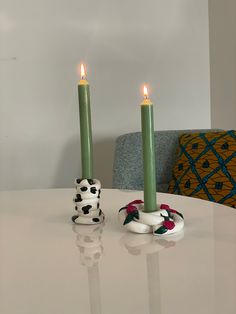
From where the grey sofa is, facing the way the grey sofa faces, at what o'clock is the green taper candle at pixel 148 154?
The green taper candle is roughly at 12 o'clock from the grey sofa.

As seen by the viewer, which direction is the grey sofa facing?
toward the camera

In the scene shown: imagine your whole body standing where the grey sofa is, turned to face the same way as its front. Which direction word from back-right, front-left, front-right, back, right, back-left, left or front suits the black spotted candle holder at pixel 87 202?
front

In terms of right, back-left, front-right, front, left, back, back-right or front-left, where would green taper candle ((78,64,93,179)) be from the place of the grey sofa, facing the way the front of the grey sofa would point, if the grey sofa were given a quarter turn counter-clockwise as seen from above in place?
right

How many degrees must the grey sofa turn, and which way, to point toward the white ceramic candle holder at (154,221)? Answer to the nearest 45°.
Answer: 0° — it already faces it
